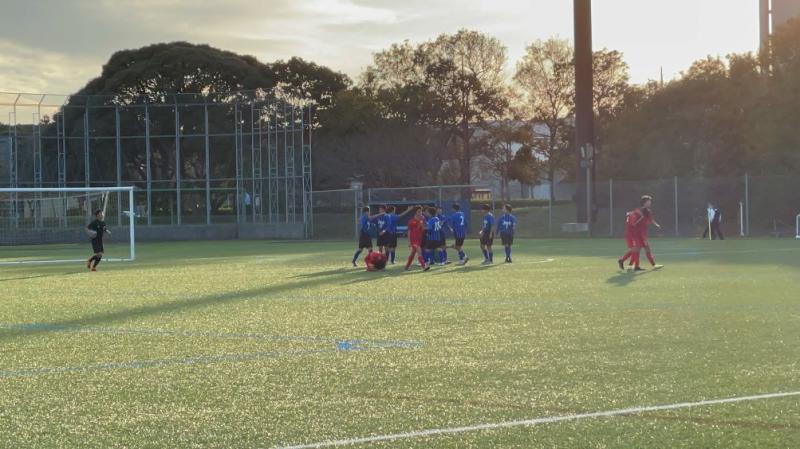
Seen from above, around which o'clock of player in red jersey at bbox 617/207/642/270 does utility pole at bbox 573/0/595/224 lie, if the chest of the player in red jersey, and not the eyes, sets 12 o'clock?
The utility pole is roughly at 9 o'clock from the player in red jersey.

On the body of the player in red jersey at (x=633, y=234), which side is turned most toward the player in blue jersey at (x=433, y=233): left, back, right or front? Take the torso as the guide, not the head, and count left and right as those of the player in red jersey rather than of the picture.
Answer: back

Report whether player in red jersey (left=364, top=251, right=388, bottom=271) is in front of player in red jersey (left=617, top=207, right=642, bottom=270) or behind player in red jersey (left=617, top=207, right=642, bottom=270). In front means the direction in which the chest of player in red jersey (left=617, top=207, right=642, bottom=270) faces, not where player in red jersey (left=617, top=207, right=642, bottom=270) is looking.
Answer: behind

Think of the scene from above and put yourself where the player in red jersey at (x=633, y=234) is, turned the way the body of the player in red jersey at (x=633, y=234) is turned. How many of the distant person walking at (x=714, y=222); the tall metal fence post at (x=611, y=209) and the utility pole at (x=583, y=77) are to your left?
3

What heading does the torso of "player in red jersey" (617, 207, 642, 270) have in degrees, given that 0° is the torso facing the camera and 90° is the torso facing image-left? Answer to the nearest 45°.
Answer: approximately 270°
